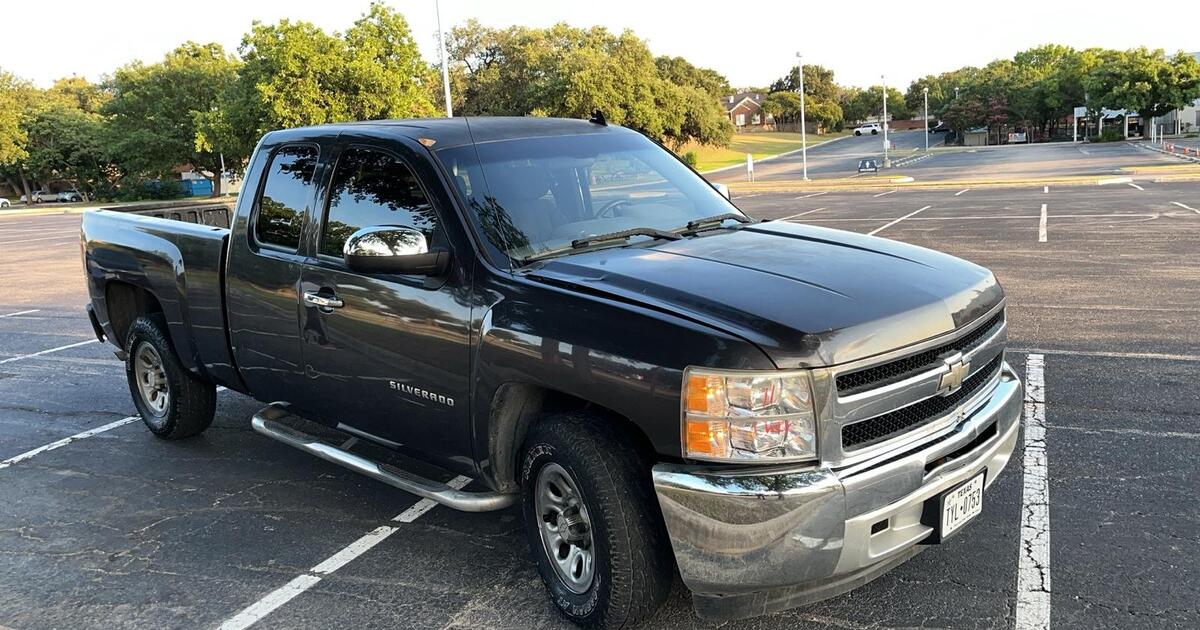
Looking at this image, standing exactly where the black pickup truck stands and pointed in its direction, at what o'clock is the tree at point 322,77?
The tree is roughly at 7 o'clock from the black pickup truck.

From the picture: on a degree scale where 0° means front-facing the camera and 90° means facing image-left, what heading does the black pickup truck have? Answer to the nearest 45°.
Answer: approximately 315°
